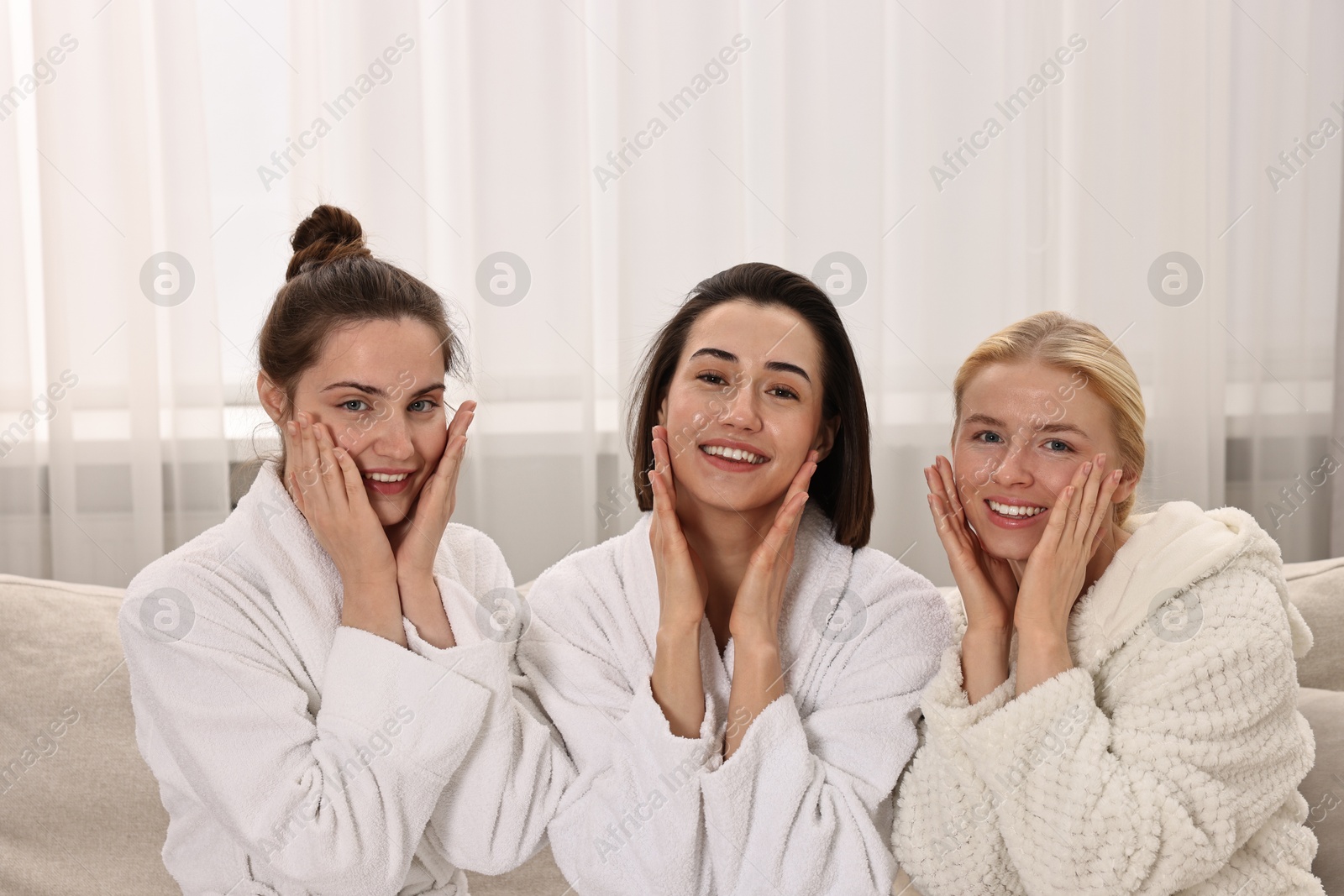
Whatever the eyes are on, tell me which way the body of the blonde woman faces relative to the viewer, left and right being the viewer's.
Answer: facing the viewer and to the left of the viewer

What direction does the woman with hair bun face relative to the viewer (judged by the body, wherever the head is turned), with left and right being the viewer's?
facing the viewer and to the right of the viewer

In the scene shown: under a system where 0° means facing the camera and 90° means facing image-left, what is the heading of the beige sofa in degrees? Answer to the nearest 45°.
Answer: approximately 0°

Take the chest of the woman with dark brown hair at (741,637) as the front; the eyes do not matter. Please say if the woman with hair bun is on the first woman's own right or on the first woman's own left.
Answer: on the first woman's own right

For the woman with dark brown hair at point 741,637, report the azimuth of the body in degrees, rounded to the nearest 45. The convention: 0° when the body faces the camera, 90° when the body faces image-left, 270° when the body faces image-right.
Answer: approximately 0°

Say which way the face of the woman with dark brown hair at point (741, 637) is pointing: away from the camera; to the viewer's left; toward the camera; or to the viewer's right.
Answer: toward the camera
